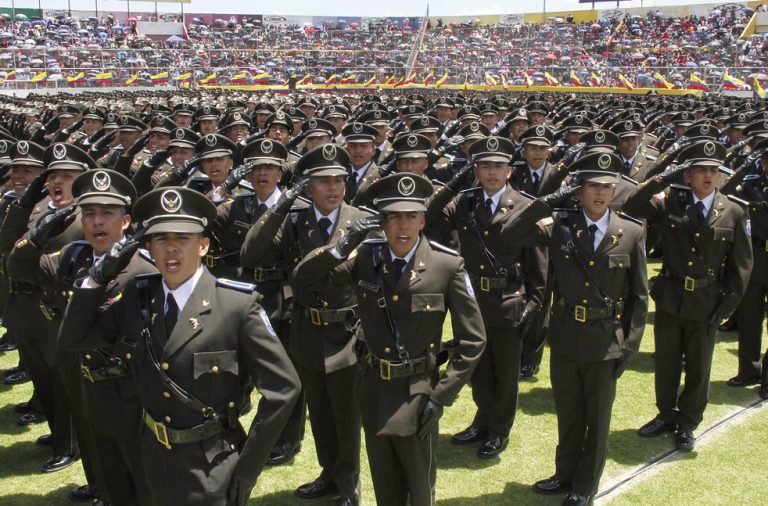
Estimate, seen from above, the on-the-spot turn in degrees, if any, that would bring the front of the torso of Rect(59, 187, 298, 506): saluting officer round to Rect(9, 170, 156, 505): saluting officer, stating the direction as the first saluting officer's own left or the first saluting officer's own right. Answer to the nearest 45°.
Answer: approximately 90° to the first saluting officer's own right

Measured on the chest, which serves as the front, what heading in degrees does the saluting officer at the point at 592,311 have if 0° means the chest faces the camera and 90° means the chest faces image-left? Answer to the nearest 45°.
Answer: approximately 0°

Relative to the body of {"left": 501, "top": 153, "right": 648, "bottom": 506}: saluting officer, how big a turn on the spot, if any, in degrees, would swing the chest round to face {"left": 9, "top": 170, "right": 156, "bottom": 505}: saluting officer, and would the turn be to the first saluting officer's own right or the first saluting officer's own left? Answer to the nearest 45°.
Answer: approximately 45° to the first saluting officer's own right

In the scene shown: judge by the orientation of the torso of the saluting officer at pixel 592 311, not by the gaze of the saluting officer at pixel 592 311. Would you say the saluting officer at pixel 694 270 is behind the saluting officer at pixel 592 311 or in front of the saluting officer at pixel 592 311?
behind

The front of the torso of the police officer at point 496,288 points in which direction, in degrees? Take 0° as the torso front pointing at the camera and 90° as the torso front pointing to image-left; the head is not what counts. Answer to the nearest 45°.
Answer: approximately 45°
